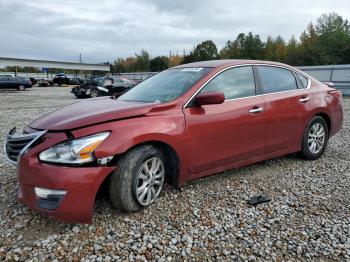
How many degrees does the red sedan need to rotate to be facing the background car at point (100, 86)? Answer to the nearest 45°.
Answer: approximately 135° to its right

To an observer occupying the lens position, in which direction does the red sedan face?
facing the viewer and to the left of the viewer

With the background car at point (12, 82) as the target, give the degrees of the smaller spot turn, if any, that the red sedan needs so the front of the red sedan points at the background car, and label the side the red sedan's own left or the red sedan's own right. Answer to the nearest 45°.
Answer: approximately 90° to the red sedan's own right
